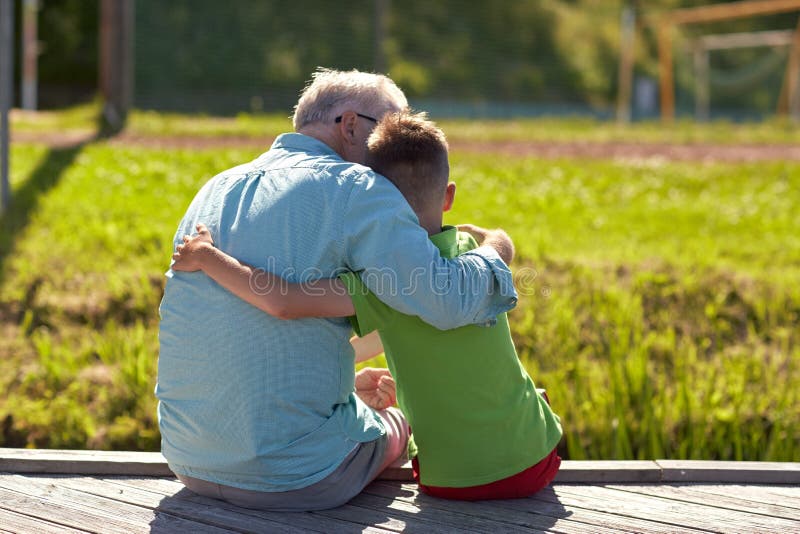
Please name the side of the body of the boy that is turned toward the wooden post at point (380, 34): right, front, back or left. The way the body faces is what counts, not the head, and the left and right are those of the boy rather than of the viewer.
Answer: front

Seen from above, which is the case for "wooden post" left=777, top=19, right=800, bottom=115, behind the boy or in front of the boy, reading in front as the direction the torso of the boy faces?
in front

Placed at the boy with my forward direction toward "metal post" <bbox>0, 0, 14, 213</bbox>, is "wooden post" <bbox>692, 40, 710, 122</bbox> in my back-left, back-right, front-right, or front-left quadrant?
front-right

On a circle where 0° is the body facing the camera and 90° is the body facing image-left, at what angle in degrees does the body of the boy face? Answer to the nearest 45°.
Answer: approximately 180°

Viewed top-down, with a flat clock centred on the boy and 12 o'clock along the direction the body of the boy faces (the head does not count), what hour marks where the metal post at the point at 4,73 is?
The metal post is roughly at 11 o'clock from the boy.

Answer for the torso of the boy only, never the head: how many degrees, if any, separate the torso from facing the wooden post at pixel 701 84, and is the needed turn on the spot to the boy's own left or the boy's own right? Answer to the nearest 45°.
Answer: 0° — they already face it

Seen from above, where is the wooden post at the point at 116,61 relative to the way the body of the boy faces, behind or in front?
in front

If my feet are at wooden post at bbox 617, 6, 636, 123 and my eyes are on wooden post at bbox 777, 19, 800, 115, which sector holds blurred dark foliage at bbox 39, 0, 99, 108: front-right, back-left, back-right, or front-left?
back-left

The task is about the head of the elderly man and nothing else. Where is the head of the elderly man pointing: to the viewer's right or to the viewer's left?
to the viewer's right
